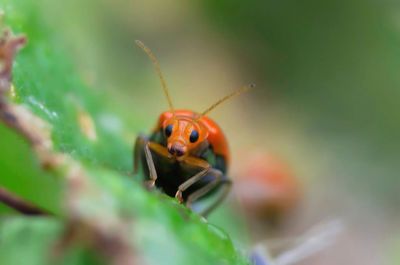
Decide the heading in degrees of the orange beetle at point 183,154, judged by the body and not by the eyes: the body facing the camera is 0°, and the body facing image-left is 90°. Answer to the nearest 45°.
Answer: approximately 0°
